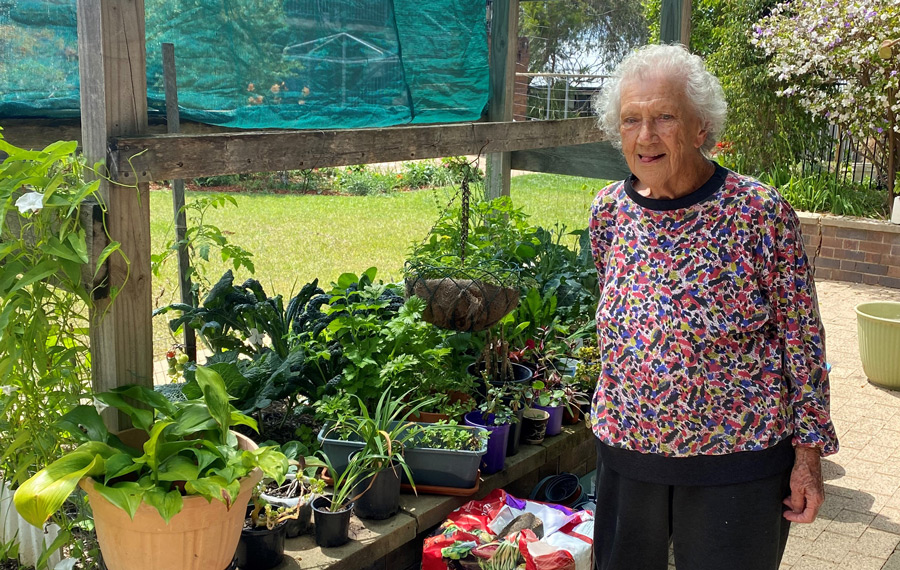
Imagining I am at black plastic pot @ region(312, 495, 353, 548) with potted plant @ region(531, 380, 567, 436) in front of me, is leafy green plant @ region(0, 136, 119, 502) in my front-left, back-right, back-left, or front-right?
back-left

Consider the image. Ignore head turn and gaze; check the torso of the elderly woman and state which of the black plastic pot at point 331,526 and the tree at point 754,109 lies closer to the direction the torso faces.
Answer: the black plastic pot

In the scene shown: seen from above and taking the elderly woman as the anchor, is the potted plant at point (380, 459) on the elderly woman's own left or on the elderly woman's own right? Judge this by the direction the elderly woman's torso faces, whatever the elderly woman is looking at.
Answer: on the elderly woman's own right

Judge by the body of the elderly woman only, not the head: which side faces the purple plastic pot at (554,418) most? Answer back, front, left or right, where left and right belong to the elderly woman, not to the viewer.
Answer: right

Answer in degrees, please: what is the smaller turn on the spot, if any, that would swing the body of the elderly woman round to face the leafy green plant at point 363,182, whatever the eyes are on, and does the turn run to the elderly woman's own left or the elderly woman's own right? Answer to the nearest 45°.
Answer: approximately 90° to the elderly woman's own right

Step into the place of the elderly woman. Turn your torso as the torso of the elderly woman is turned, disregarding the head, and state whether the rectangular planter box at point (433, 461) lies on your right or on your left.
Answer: on your right

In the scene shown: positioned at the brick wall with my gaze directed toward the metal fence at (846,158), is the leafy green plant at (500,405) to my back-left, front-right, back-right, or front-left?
back-left

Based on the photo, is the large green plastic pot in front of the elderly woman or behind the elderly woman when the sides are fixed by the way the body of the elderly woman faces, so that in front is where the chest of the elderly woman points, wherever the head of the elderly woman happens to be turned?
behind

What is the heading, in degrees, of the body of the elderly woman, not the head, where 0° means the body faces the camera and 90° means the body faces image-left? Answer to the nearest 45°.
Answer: approximately 45°

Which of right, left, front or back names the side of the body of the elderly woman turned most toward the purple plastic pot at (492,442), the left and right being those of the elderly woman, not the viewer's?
right

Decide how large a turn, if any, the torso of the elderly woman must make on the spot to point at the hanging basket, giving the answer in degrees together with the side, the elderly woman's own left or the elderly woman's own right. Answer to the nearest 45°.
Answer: approximately 90° to the elderly woman's own right

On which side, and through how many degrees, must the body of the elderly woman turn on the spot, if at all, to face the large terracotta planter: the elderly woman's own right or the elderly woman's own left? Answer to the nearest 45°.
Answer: approximately 45° to the elderly woman's own right

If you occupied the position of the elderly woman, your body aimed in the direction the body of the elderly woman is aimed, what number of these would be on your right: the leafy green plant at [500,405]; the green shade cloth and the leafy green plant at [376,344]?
3
